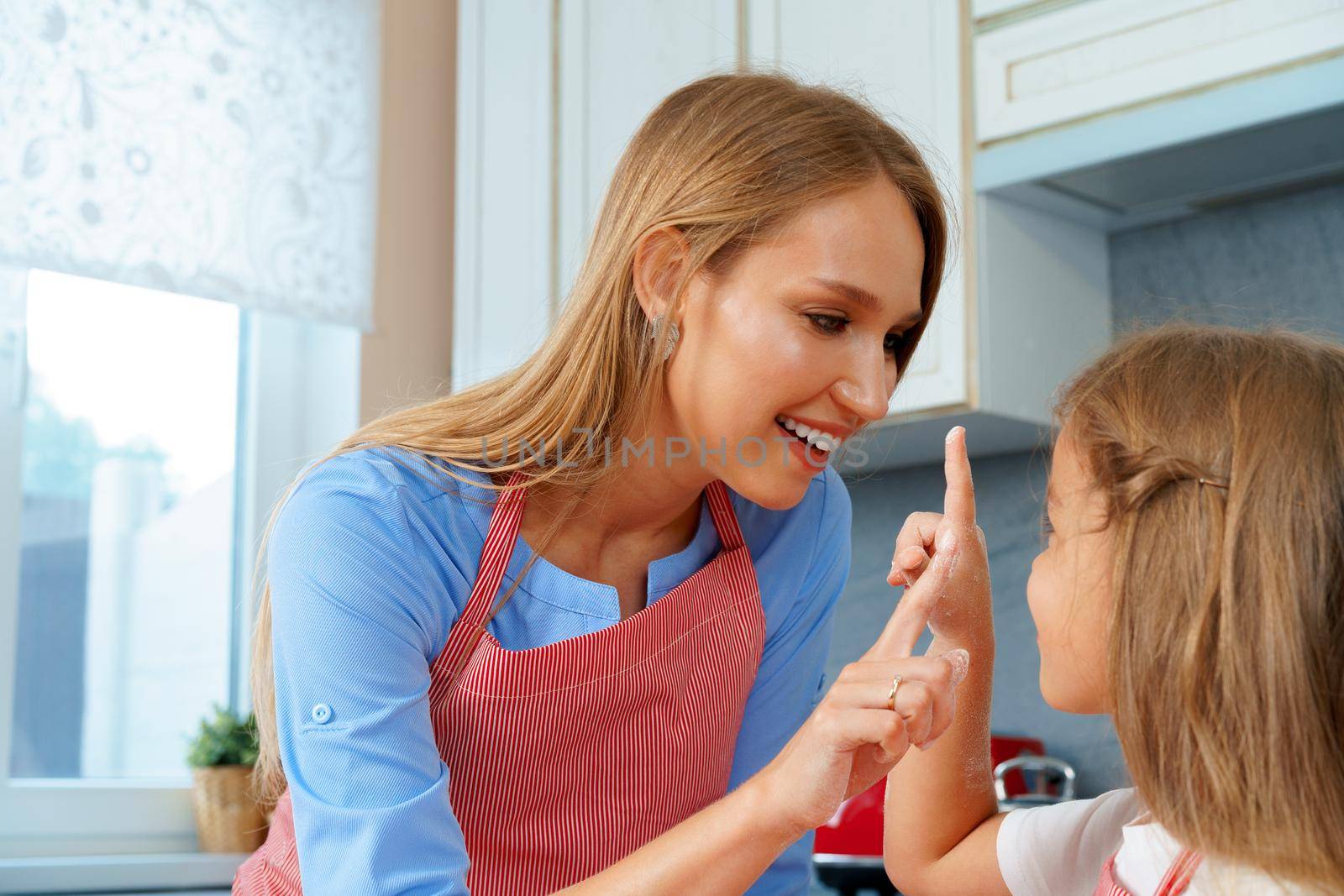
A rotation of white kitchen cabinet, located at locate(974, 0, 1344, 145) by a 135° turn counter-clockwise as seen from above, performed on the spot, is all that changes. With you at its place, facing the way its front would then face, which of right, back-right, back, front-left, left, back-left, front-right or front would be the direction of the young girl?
right

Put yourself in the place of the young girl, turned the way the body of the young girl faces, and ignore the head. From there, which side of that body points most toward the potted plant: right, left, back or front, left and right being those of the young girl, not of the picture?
front

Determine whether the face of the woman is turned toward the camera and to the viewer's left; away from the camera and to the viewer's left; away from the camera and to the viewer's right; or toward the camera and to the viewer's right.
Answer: toward the camera and to the viewer's right

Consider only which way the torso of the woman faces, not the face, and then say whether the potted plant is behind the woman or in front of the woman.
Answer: behind

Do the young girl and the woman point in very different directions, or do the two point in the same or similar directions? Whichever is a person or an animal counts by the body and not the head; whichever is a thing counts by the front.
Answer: very different directions

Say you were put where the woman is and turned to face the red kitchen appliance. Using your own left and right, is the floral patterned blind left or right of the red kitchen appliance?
left

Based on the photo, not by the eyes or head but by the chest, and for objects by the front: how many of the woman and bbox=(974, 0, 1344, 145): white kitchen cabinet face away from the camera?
0

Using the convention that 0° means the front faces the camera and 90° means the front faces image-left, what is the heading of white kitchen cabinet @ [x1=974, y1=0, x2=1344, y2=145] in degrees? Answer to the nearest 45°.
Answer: approximately 45°

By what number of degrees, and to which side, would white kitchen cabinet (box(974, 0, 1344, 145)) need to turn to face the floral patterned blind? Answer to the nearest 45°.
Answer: approximately 45° to its right

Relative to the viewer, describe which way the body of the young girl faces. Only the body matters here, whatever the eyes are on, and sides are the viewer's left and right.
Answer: facing away from the viewer and to the left of the viewer

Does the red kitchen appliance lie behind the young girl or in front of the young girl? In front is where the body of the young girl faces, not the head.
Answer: in front
